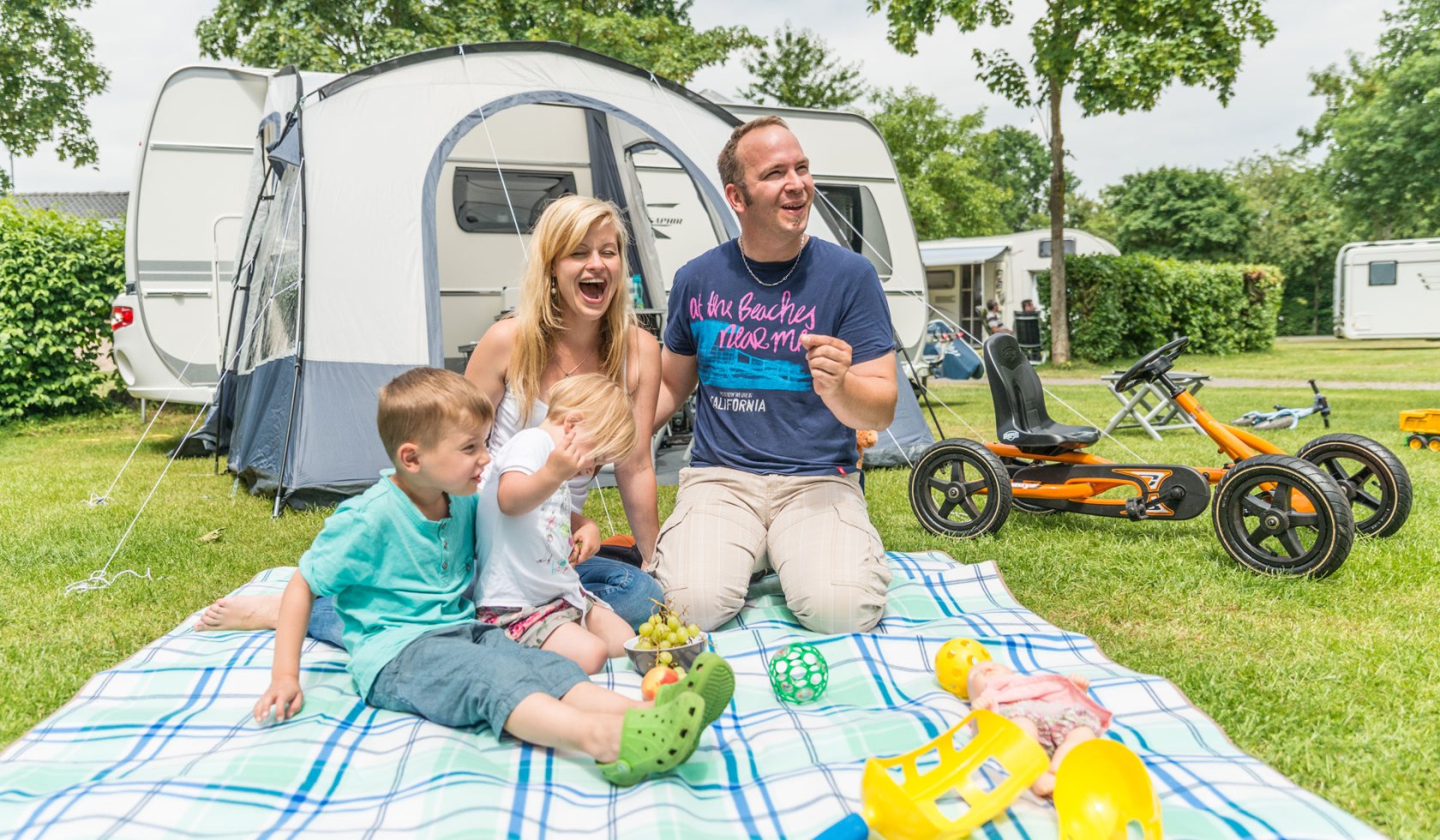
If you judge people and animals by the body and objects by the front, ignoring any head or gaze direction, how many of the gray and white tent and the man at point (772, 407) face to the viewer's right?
0

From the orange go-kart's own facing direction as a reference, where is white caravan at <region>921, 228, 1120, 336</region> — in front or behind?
behind

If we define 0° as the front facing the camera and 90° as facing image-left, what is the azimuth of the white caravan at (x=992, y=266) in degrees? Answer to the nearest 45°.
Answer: approximately 270°

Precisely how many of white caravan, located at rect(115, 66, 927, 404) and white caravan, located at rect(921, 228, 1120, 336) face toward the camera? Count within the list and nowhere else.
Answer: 0

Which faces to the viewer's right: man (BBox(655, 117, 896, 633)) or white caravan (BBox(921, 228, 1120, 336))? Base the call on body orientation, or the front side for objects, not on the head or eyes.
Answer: the white caravan

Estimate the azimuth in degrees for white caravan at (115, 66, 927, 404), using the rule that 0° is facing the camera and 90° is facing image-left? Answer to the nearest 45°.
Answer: approximately 270°

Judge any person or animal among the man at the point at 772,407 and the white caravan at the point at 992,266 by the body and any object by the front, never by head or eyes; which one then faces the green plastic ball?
the man

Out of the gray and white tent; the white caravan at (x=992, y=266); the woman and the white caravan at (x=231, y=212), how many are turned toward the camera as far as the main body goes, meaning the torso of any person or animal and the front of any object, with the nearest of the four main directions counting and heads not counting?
2

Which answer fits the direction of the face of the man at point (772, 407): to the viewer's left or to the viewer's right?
to the viewer's right

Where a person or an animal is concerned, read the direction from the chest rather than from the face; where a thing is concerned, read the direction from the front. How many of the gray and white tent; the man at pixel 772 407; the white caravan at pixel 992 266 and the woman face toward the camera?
3
